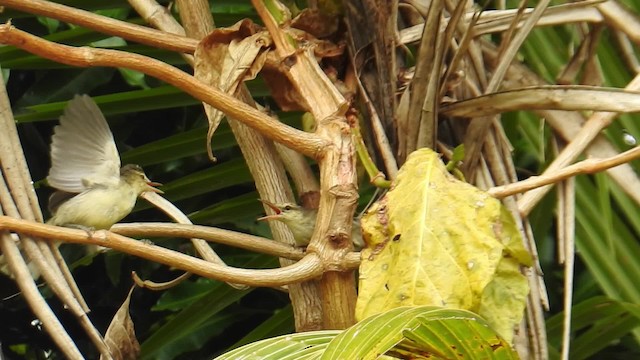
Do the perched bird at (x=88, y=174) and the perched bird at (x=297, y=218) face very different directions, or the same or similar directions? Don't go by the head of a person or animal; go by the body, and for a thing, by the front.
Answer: very different directions

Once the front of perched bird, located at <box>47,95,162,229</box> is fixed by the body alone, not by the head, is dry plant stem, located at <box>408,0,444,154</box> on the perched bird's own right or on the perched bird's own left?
on the perched bird's own left

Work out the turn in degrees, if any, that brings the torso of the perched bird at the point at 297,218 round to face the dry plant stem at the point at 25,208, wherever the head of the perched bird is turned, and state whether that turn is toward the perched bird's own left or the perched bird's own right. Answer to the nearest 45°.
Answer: approximately 45° to the perched bird's own left

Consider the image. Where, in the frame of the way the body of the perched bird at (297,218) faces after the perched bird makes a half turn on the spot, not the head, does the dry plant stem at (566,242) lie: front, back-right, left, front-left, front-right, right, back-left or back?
front-right

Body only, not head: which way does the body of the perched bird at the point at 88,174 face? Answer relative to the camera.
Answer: to the viewer's right

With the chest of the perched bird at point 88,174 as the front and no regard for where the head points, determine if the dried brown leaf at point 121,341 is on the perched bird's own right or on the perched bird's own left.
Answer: on the perched bird's own right

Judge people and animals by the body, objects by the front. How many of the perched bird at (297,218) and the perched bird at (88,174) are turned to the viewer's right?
1

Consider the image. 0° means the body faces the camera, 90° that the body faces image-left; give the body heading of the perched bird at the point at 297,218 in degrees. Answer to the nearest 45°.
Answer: approximately 90°

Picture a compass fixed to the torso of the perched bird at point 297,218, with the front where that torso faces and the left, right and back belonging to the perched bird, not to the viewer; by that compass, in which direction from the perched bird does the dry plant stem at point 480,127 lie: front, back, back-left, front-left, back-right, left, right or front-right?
back-left
